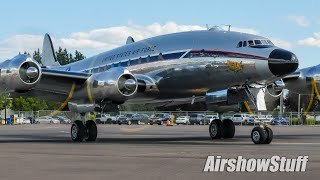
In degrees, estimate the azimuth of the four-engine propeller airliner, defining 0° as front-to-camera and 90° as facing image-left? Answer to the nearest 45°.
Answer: approximately 315°
